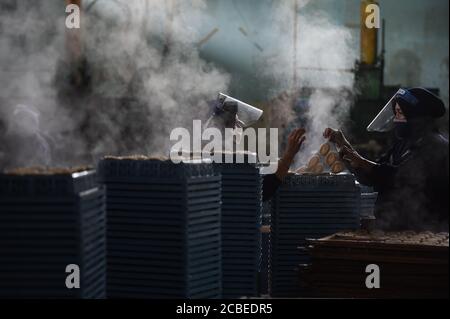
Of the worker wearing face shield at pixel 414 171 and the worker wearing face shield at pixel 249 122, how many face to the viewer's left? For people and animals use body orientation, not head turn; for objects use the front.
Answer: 1

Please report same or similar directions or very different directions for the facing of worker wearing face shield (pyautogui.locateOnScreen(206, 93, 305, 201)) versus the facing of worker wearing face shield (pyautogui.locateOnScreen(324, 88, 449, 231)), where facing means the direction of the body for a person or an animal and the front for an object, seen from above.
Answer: very different directions

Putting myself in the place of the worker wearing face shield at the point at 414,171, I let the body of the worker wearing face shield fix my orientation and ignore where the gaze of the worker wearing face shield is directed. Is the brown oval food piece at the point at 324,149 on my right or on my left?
on my right

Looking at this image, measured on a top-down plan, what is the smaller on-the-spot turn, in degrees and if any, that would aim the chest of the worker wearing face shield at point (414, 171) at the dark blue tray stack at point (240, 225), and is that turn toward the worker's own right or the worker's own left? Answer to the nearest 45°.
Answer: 0° — they already face it

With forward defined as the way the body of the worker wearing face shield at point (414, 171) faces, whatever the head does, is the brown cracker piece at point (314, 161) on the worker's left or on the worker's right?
on the worker's right

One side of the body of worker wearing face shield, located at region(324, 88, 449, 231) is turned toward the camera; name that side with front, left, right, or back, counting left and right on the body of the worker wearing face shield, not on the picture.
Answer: left

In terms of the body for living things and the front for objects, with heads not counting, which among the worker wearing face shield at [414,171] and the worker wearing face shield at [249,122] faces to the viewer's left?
the worker wearing face shield at [414,171]

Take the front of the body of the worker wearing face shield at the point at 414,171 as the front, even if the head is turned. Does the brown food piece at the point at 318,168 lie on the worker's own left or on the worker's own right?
on the worker's own right

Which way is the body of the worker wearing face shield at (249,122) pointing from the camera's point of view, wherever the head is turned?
to the viewer's right
